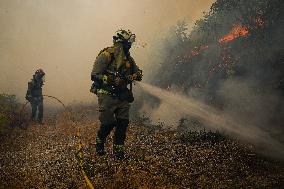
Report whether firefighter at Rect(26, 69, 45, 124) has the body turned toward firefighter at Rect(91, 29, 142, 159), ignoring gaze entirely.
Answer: no

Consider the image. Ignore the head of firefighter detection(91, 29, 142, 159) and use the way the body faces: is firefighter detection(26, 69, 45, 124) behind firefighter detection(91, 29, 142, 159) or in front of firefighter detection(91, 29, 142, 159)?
behind

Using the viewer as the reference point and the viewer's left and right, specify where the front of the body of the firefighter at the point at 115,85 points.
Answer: facing the viewer and to the right of the viewer

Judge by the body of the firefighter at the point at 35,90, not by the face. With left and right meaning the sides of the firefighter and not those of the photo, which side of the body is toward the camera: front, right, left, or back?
right

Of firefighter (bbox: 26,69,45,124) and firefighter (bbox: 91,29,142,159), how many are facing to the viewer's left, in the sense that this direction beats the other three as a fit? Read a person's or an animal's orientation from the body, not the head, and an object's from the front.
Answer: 0
